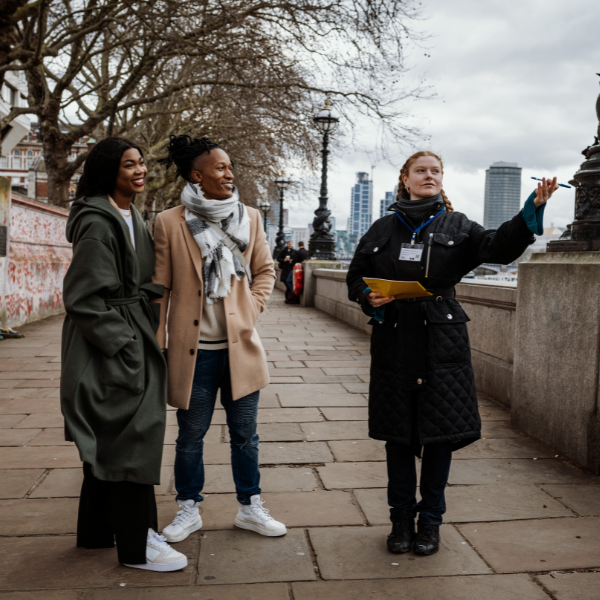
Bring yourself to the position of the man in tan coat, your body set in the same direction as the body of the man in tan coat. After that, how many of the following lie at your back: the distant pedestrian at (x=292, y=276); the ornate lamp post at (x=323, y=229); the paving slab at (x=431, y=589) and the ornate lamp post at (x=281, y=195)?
3

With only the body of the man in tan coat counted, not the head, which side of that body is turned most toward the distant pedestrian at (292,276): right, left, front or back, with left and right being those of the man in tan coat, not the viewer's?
back

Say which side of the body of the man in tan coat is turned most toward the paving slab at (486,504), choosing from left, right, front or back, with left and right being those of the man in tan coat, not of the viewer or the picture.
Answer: left

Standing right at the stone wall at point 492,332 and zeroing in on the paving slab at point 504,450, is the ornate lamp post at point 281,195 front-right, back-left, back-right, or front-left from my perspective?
back-right

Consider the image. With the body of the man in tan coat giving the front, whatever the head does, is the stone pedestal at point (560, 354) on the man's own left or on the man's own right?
on the man's own left

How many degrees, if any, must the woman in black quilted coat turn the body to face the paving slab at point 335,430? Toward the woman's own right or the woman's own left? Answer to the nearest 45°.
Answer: approximately 180°

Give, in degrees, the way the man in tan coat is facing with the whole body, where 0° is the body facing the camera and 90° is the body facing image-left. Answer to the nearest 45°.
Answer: approximately 0°

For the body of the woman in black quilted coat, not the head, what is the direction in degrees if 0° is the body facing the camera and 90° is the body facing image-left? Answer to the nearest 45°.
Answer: approximately 0°

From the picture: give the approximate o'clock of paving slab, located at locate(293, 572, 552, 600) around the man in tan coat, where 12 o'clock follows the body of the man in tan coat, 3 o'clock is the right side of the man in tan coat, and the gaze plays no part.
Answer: The paving slab is roughly at 10 o'clock from the man in tan coat.

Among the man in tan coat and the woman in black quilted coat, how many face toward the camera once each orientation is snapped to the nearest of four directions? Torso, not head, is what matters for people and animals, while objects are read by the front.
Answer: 2
